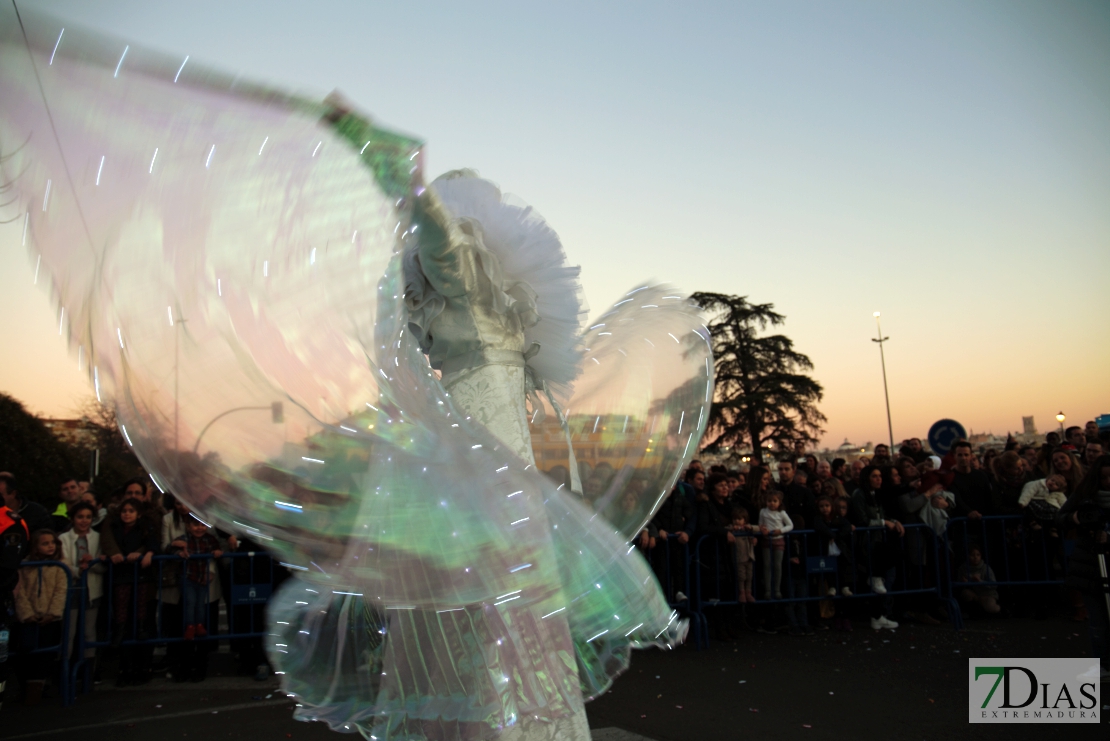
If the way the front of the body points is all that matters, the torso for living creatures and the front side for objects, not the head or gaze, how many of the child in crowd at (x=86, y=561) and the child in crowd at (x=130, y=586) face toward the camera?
2

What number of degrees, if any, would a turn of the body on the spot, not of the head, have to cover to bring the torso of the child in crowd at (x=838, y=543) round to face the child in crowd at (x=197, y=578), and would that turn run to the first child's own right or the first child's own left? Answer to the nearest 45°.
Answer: approximately 45° to the first child's own right

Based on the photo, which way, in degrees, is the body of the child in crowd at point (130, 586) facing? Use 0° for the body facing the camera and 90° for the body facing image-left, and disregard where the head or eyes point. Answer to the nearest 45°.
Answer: approximately 0°

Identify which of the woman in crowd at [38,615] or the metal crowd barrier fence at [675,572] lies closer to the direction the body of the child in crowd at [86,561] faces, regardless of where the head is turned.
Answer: the woman in crowd

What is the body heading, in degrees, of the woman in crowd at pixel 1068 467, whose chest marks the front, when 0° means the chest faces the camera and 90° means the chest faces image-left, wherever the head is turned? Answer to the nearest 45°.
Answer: approximately 45°
